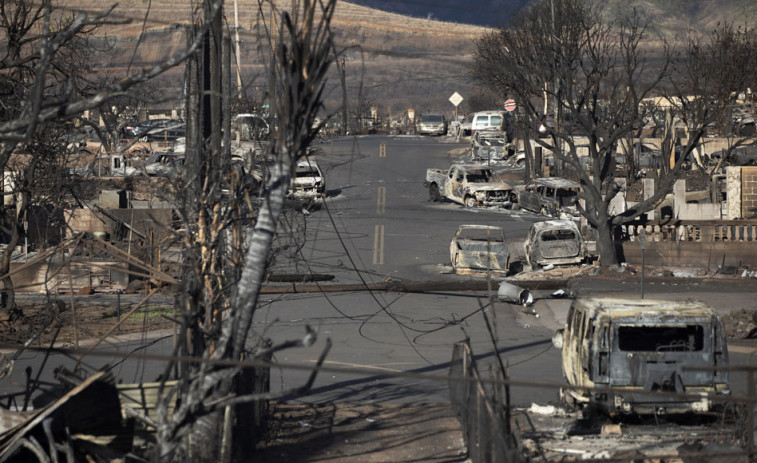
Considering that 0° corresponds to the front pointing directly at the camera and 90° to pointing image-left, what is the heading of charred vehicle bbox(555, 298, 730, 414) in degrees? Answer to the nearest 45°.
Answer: approximately 180°

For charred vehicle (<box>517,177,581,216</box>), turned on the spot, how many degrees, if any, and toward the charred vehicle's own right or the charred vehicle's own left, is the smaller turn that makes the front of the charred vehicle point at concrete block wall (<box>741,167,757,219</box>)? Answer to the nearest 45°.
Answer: approximately 180°

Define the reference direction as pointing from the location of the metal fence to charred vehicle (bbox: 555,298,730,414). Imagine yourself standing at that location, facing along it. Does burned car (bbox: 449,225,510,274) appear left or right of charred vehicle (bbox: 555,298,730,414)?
left

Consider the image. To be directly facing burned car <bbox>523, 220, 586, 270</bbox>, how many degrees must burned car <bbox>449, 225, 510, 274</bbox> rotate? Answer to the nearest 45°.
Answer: approximately 90° to its right

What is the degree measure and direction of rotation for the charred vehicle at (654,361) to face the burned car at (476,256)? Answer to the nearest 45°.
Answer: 0° — it already faces it

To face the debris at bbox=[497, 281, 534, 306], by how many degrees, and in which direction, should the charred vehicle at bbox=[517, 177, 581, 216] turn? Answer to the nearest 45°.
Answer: approximately 135° to its left

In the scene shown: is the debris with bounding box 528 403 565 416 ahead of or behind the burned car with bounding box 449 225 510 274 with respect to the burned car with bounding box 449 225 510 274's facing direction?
behind

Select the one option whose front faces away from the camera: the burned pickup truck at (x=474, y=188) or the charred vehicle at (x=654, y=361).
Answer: the charred vehicle

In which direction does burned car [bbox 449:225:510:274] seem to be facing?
away from the camera

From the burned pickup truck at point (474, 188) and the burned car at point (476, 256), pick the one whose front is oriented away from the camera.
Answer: the burned car at point (476, 256)
